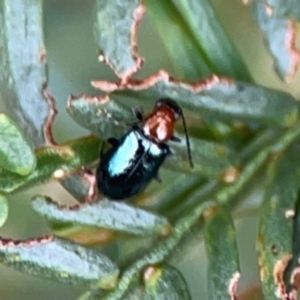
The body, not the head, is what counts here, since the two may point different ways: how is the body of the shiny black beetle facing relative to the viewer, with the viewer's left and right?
facing away from the viewer and to the right of the viewer
